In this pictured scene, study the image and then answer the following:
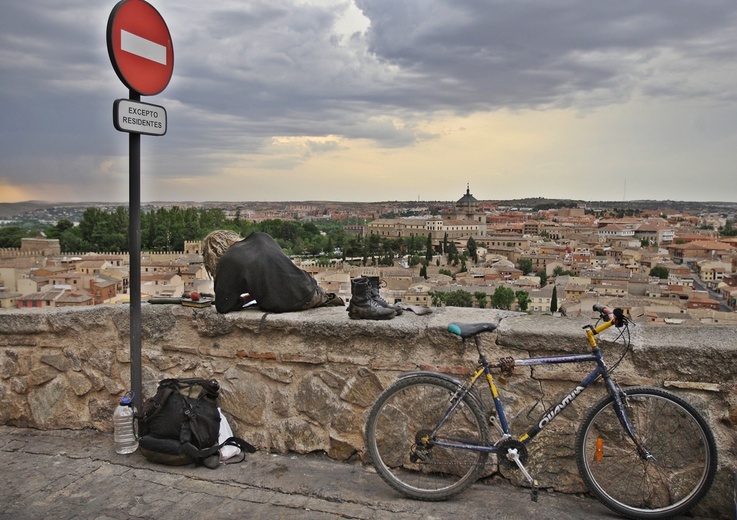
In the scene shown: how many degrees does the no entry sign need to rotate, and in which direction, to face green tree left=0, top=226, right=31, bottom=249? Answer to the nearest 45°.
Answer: approximately 135° to its left

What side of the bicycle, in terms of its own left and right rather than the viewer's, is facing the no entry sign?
back

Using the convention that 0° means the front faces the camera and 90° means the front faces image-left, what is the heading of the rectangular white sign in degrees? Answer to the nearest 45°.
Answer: approximately 315°

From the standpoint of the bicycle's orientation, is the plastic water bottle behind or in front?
behind

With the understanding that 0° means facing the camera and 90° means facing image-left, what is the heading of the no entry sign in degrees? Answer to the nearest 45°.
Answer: approximately 315°

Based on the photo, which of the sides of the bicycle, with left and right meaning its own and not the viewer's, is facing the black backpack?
back

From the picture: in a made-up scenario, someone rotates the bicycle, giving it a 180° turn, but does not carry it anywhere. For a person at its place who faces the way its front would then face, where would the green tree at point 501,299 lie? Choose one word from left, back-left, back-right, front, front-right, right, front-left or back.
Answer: right

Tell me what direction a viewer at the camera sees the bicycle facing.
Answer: facing to the right of the viewer

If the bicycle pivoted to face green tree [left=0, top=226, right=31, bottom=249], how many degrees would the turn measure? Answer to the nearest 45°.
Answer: approximately 135° to its left

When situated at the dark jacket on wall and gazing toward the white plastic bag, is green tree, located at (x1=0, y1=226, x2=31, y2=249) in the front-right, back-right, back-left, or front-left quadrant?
back-right

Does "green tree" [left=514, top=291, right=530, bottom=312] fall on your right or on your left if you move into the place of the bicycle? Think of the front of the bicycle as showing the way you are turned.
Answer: on your left
